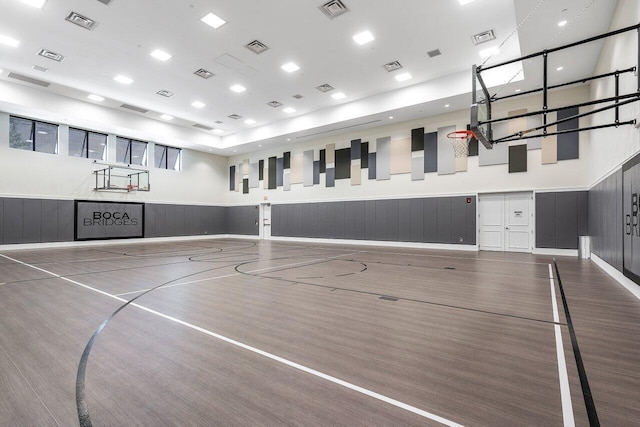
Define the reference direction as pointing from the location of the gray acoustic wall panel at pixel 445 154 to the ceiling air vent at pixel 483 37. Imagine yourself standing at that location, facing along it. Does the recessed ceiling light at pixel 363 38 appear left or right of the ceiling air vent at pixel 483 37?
right

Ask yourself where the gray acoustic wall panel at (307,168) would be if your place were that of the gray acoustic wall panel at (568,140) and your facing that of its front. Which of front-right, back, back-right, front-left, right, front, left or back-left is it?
right

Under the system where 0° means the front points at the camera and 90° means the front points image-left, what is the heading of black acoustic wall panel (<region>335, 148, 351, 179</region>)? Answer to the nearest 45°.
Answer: approximately 45°

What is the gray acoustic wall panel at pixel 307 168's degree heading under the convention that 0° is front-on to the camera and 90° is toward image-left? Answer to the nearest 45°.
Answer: approximately 45°

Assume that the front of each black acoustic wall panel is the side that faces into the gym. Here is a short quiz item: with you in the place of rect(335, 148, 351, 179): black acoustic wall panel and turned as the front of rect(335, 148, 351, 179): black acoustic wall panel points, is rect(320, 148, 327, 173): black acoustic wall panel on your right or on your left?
on your right

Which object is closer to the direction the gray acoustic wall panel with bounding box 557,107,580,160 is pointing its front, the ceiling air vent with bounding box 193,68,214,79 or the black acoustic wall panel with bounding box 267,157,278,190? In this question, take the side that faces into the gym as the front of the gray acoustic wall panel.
the ceiling air vent
